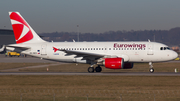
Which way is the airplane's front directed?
to the viewer's right
